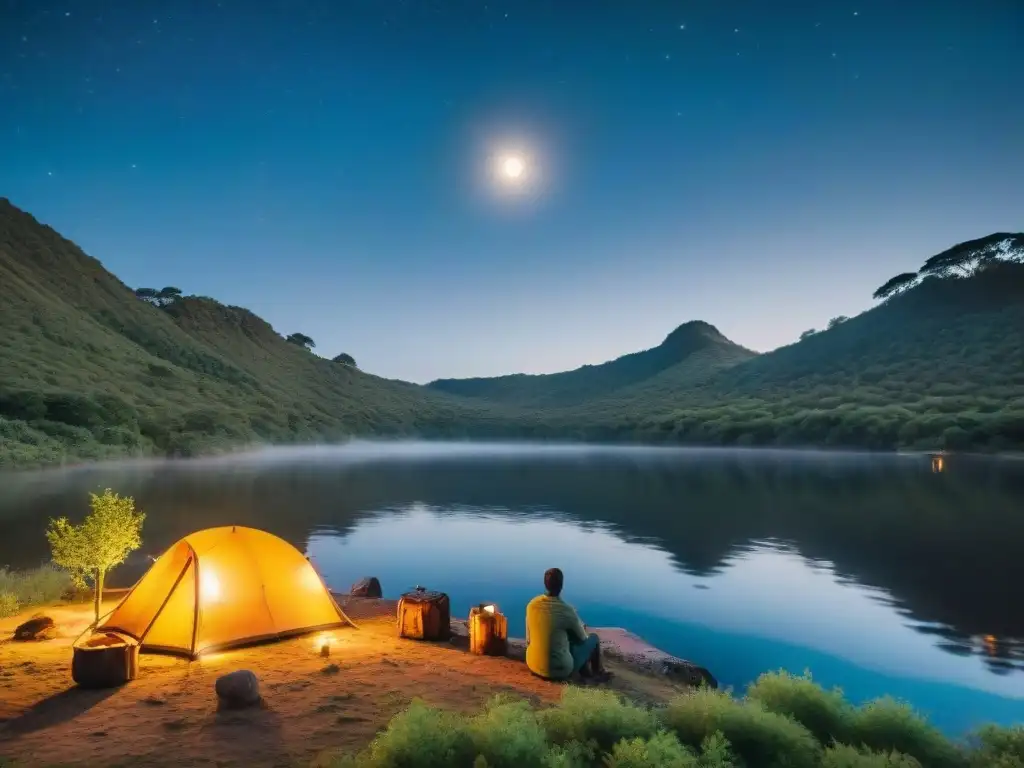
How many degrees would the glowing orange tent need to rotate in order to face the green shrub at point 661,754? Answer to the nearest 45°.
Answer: approximately 90° to its left

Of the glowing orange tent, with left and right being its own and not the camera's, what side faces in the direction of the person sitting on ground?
left

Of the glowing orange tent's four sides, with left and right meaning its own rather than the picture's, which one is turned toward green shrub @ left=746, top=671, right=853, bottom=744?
left

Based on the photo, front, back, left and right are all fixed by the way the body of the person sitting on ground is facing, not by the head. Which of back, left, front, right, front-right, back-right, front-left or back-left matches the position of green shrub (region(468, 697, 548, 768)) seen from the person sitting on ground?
back-right

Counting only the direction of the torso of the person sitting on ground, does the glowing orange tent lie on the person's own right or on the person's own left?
on the person's own left

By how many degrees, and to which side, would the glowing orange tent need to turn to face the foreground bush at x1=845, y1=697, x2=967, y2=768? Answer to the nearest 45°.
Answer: approximately 90° to its left

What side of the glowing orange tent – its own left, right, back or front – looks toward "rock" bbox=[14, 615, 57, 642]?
front

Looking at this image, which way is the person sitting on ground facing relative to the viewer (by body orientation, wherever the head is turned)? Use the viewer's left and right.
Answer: facing away from the viewer and to the right of the viewer

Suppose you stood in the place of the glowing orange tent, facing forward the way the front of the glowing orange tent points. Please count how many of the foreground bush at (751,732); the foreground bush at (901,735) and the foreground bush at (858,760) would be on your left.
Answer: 3

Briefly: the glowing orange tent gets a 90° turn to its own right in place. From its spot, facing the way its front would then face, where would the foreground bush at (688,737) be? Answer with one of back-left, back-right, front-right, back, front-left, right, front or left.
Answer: back

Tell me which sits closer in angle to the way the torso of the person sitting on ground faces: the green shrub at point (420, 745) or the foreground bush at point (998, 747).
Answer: the foreground bush

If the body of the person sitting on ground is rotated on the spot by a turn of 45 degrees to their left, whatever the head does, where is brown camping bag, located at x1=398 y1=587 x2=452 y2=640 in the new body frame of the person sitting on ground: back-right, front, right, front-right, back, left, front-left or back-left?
front-left

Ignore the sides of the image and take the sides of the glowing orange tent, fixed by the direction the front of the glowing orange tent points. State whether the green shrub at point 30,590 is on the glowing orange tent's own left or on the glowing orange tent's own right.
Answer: on the glowing orange tent's own right

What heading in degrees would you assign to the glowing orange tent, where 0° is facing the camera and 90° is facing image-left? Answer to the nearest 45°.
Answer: approximately 45°

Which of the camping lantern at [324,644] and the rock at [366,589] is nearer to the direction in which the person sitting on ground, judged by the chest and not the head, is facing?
the rock

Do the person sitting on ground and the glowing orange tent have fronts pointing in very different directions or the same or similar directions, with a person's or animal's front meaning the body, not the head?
very different directions
